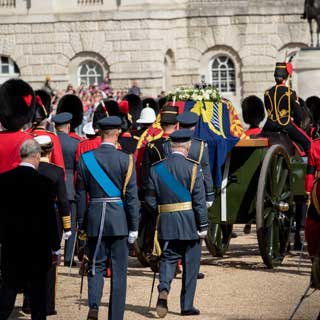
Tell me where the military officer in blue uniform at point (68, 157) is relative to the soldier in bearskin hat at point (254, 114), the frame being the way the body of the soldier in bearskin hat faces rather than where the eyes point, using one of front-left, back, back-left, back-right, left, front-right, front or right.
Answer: back-left

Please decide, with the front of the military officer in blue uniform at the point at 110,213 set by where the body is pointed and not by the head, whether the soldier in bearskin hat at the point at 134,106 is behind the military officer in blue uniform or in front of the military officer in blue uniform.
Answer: in front

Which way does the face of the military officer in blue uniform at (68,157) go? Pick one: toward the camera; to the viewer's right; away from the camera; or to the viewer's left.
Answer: away from the camera

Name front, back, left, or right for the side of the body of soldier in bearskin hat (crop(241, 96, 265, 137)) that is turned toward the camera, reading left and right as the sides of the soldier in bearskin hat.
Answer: back

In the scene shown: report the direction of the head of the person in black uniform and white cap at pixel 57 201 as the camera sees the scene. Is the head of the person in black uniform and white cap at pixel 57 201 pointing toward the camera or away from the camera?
away from the camera

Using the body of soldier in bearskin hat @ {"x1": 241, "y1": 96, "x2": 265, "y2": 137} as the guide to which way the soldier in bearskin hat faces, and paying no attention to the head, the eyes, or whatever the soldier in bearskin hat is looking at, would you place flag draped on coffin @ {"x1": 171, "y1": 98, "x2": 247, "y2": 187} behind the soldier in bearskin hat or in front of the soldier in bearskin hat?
behind

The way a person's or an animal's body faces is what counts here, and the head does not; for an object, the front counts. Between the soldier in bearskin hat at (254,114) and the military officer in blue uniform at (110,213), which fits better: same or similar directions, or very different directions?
same or similar directions

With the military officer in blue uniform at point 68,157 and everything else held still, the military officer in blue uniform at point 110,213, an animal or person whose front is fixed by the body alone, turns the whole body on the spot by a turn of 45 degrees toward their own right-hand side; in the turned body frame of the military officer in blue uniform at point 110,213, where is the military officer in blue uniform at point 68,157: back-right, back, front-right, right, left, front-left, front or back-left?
front-left

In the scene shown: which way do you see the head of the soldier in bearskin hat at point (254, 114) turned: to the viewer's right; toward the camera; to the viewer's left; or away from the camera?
away from the camera

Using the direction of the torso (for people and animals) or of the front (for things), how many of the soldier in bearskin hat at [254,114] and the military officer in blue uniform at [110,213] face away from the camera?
2

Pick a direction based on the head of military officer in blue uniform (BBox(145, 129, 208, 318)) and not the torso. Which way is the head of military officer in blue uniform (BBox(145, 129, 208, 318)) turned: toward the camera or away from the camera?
away from the camera

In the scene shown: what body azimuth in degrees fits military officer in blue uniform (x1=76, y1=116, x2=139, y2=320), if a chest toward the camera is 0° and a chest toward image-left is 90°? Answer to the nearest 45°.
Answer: approximately 180°

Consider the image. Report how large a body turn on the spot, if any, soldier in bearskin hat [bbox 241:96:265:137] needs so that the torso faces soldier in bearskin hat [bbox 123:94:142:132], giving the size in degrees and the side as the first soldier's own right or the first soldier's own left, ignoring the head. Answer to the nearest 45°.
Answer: approximately 45° to the first soldier's own left
